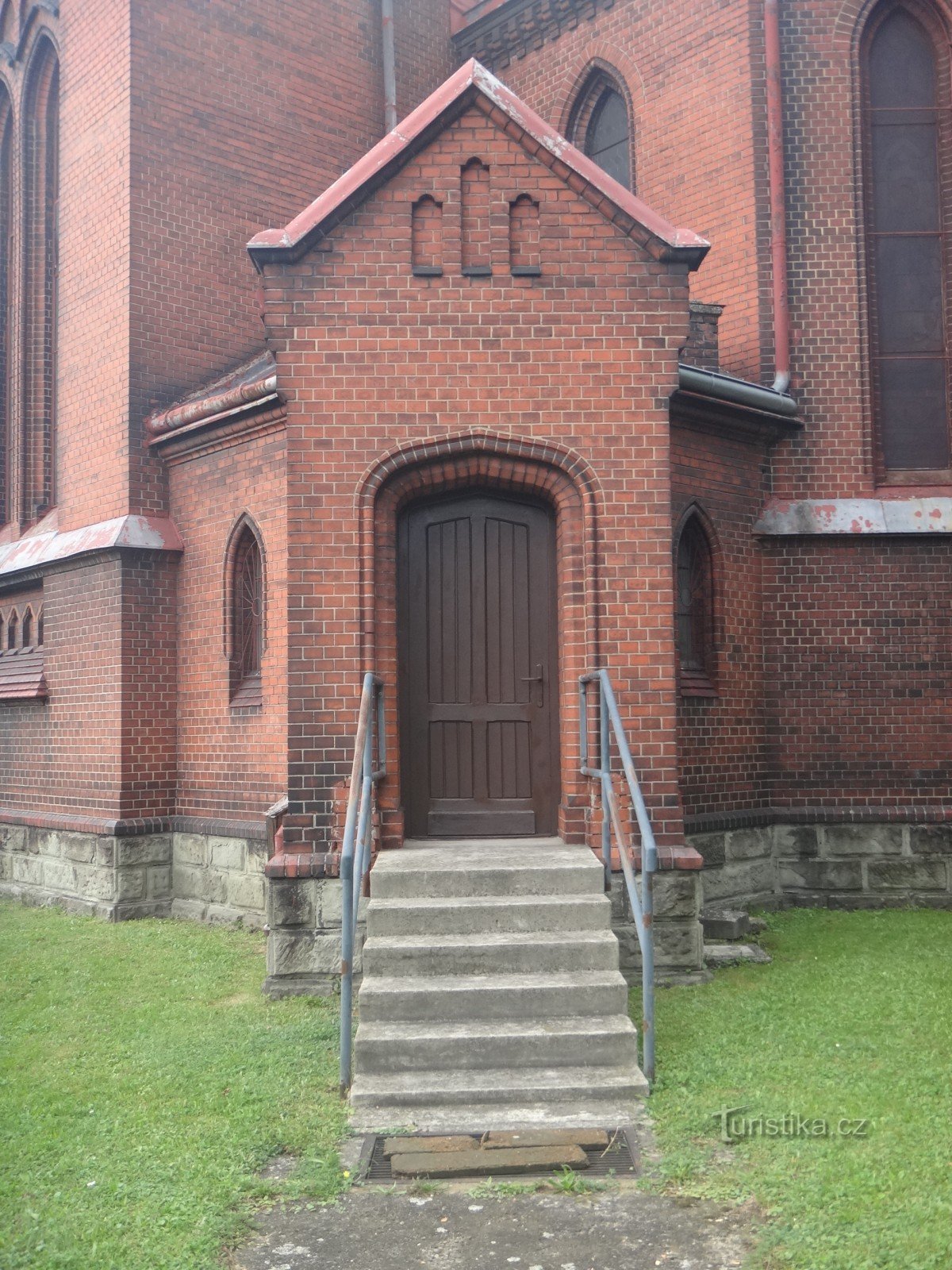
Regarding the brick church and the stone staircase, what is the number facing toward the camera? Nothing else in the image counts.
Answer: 2

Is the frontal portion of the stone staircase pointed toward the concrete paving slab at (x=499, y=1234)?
yes

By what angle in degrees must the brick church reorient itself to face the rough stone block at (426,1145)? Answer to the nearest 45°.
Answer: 0° — it already faces it

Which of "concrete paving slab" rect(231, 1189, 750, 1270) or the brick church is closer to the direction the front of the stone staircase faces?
the concrete paving slab

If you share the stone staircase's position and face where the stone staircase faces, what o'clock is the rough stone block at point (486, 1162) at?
The rough stone block is roughly at 12 o'clock from the stone staircase.

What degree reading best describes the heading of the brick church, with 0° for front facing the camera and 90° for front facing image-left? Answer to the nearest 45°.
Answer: approximately 0°

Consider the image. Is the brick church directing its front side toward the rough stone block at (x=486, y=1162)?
yes

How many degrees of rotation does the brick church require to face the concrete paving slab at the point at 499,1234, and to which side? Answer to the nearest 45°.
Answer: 0° — it already faces it

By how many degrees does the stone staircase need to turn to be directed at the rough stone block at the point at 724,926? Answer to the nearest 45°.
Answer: approximately 135° to its left

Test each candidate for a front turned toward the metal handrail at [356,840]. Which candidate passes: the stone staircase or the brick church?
the brick church
